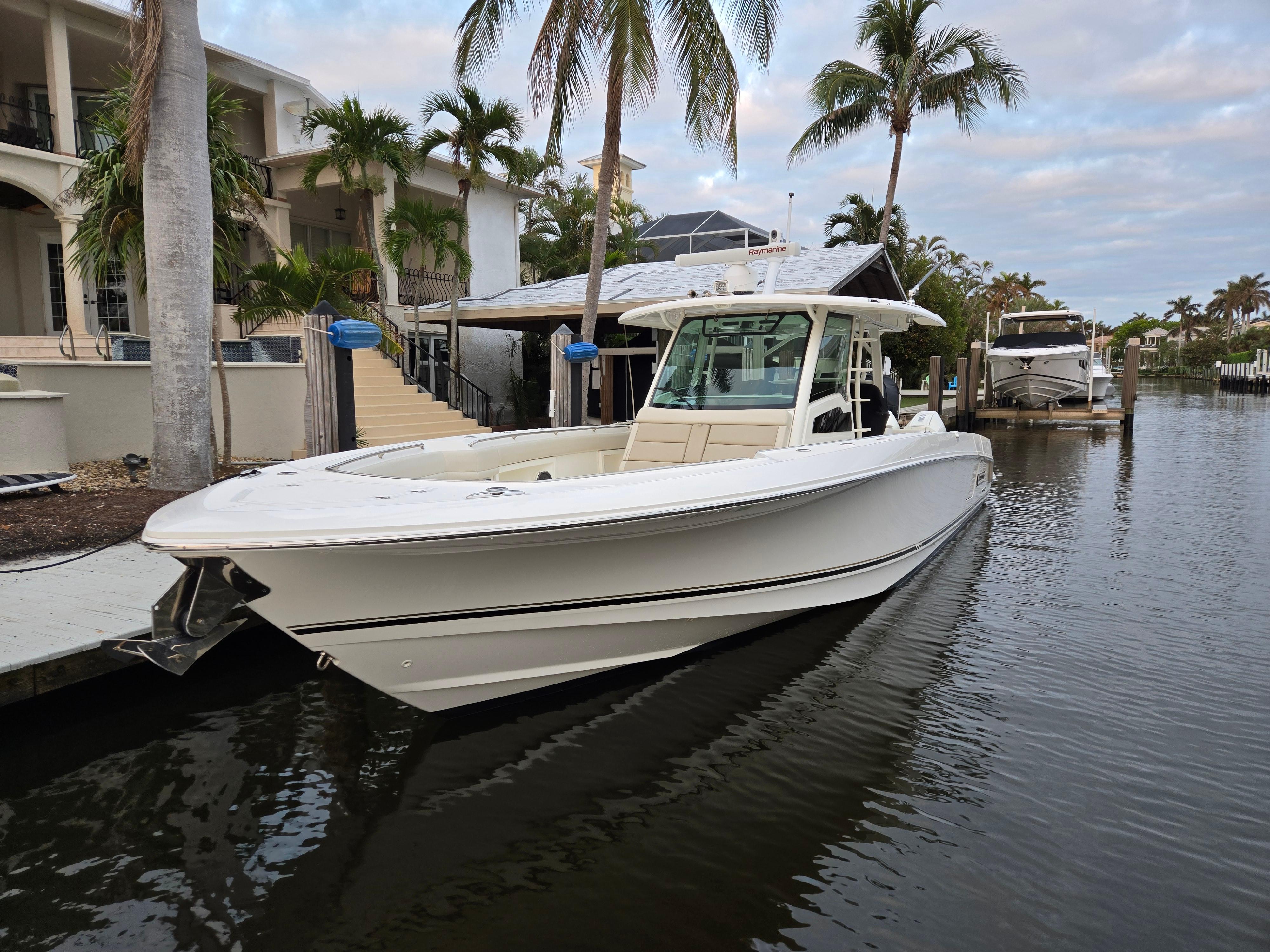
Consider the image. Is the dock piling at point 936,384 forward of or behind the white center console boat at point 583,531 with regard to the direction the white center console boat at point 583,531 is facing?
behind

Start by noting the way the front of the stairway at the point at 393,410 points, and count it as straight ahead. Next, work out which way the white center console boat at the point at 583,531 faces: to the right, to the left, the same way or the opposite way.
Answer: to the right

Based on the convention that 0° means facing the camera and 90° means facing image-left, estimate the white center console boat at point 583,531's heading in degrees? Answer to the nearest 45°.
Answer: approximately 45°

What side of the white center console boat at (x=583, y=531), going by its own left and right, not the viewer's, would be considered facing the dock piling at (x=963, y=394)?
back

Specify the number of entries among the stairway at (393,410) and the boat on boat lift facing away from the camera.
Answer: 0

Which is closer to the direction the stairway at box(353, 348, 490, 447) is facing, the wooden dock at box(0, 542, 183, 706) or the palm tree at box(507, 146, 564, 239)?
the wooden dock

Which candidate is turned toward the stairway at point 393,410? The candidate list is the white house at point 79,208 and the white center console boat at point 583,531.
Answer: the white house

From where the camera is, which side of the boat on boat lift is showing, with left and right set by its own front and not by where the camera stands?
front

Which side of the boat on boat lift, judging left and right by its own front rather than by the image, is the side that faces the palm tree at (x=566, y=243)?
right

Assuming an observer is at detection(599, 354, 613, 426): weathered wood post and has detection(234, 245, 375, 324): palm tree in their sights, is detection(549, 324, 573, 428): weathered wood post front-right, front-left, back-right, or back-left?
front-left

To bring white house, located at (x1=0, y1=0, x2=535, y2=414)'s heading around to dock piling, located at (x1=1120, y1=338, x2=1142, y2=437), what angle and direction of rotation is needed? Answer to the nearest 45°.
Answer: approximately 45° to its left

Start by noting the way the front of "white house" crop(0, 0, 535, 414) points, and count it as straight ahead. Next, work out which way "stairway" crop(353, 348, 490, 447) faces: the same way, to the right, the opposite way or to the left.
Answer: the same way

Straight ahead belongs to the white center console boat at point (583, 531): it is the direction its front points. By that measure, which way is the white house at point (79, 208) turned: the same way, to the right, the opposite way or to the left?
to the left

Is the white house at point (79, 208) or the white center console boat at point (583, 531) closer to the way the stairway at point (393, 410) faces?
the white center console boat

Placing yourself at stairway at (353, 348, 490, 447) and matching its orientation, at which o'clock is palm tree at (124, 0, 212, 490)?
The palm tree is roughly at 2 o'clock from the stairway.

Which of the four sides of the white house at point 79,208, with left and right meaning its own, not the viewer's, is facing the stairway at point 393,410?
front

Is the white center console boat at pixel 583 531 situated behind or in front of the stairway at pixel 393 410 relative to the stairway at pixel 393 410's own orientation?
in front
